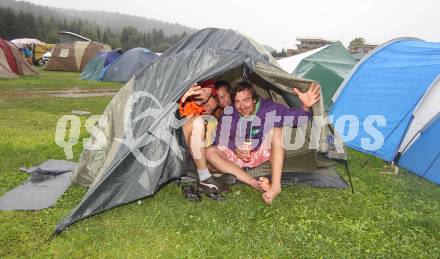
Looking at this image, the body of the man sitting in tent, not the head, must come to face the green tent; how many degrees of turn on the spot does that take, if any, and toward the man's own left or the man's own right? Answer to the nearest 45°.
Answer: approximately 180°

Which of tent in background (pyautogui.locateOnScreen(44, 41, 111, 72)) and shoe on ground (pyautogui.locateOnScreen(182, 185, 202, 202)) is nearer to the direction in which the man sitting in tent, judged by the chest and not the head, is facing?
the shoe on ground

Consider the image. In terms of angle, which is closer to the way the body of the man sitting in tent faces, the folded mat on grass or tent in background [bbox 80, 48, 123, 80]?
the folded mat on grass

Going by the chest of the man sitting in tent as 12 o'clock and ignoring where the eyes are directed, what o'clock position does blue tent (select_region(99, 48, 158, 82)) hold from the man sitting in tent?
The blue tent is roughly at 5 o'clock from the man sitting in tent.

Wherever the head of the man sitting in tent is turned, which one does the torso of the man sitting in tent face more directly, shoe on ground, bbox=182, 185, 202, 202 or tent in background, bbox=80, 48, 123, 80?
the shoe on ground

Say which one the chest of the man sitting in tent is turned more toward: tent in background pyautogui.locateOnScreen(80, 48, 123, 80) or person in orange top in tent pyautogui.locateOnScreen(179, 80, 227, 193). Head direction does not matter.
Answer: the person in orange top in tent

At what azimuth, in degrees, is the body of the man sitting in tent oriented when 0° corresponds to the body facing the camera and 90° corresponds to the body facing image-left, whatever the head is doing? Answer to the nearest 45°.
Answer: approximately 0°

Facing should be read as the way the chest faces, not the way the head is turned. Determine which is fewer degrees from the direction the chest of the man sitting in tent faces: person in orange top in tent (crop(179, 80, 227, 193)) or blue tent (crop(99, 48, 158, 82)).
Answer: the person in orange top in tent
